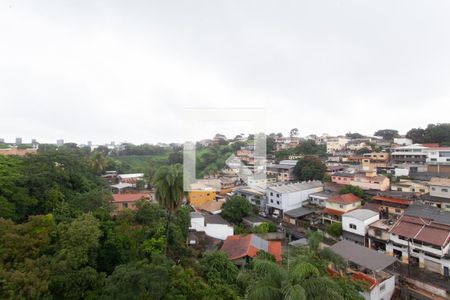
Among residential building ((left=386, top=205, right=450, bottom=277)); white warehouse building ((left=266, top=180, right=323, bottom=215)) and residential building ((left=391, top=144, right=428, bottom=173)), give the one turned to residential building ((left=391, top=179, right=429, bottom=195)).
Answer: residential building ((left=391, top=144, right=428, bottom=173))

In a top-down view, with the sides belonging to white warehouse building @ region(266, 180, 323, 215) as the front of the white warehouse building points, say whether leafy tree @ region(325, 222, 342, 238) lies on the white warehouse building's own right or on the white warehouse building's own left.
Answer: on the white warehouse building's own left

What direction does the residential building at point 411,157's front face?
toward the camera

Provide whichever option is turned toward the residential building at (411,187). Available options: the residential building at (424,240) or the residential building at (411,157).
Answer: the residential building at (411,157)

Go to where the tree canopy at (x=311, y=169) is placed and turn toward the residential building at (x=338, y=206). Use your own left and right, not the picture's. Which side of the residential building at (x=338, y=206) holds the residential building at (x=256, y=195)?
right

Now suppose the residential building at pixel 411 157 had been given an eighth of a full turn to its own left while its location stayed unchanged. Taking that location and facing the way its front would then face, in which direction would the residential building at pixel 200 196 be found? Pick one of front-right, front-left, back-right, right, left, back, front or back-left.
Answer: right

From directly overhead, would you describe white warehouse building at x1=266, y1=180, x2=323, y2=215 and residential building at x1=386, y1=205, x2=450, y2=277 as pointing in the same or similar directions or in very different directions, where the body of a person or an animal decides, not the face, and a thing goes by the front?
same or similar directions

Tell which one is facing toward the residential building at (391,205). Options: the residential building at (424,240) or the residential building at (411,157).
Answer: the residential building at (411,157)

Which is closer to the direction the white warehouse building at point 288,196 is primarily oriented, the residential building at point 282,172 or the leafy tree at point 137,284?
the leafy tree

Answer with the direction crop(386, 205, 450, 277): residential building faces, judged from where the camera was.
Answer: facing the viewer and to the left of the viewer

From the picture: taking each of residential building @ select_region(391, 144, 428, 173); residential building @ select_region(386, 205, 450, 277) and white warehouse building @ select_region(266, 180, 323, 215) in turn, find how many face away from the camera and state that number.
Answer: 0

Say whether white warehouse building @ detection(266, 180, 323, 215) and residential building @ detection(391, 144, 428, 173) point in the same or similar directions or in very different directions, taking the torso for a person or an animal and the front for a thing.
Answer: same or similar directions

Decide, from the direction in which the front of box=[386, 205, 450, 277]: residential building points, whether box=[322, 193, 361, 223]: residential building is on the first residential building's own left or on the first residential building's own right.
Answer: on the first residential building's own right

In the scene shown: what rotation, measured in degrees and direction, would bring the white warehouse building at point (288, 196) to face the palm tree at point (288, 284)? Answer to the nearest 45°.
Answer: approximately 45° to its left

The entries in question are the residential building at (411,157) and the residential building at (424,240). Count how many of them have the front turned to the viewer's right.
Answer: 0

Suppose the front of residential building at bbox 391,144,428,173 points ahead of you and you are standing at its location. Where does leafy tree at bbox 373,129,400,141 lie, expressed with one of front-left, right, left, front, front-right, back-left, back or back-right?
back

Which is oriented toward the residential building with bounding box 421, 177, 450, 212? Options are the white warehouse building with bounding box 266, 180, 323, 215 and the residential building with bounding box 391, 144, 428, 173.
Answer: the residential building with bounding box 391, 144, 428, 173

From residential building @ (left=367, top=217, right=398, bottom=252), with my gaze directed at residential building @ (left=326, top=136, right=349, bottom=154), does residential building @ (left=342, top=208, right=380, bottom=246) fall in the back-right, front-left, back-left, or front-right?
front-left

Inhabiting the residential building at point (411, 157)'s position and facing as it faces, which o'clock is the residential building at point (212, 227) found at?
the residential building at point (212, 227) is roughly at 1 o'clock from the residential building at point (411, 157).
